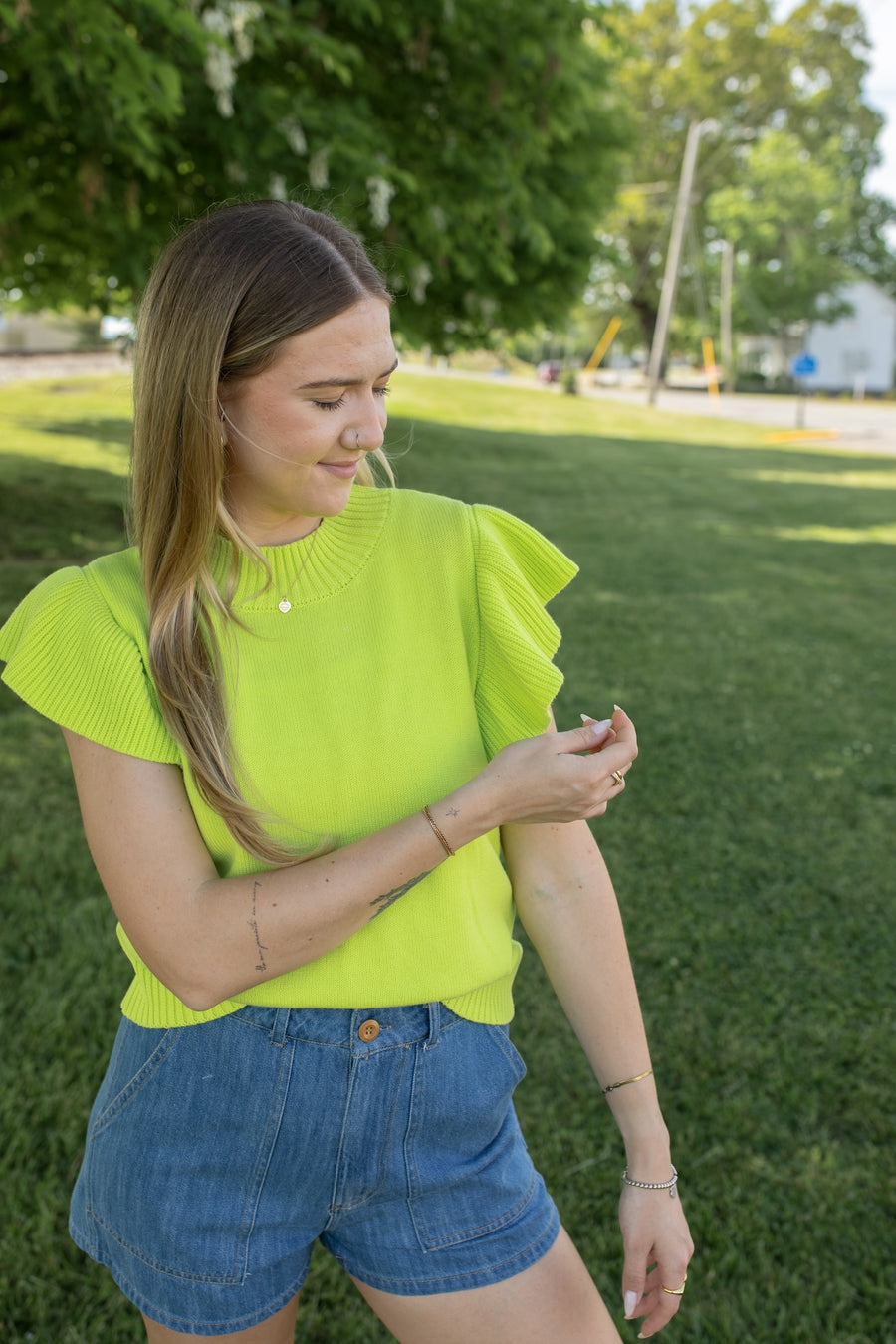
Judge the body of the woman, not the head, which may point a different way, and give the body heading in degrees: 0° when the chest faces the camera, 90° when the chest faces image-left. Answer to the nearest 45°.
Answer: approximately 0°

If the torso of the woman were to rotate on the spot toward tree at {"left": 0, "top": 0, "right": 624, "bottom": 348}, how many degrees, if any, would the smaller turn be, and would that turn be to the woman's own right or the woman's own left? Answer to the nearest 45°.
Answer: approximately 180°

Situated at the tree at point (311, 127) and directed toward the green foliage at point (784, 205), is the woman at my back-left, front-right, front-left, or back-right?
back-right

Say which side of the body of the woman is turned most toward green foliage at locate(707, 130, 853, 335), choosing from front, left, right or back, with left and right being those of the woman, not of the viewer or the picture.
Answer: back

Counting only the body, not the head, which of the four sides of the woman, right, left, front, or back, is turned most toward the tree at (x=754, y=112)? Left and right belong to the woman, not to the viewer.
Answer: back
